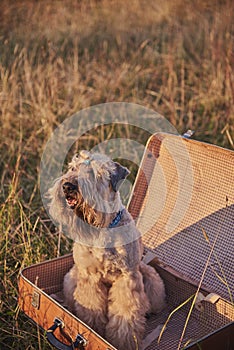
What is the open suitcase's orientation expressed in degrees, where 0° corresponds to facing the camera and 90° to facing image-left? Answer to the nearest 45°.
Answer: approximately 45°
